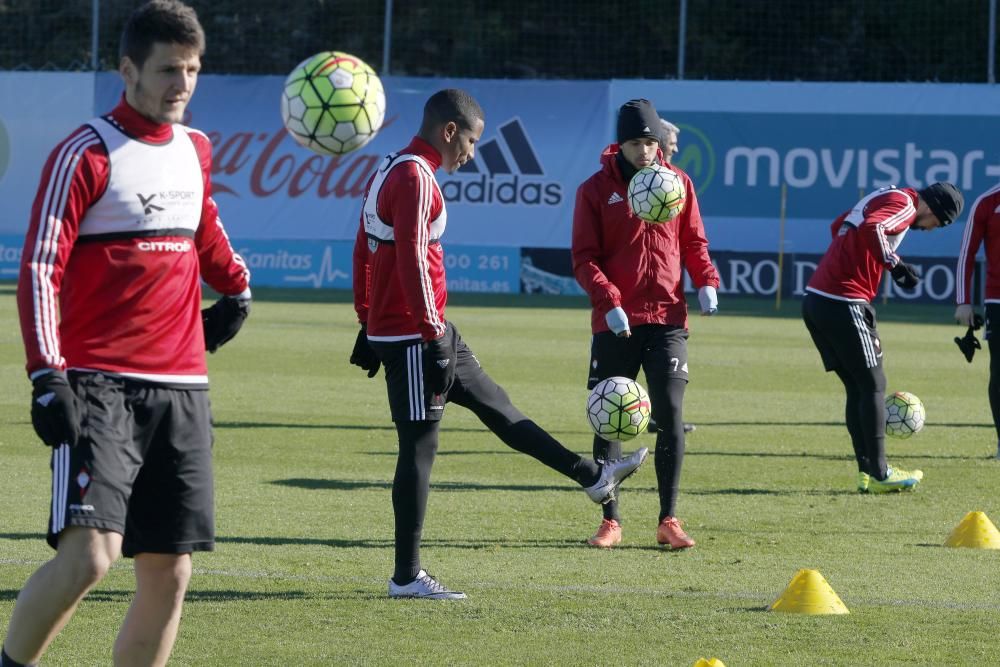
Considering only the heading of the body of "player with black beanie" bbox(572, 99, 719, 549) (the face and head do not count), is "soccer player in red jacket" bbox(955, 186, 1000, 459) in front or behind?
behind

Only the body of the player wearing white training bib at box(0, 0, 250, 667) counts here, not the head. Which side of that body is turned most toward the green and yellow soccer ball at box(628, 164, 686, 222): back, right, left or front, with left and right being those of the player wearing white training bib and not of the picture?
left

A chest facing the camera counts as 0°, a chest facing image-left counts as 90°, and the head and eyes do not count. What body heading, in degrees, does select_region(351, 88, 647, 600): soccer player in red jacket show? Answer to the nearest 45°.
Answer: approximately 270°

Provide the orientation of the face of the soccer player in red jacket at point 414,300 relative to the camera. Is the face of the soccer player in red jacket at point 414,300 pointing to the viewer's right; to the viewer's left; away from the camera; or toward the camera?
to the viewer's right

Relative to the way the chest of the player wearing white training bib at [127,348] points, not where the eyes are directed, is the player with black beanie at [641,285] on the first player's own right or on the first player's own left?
on the first player's own left

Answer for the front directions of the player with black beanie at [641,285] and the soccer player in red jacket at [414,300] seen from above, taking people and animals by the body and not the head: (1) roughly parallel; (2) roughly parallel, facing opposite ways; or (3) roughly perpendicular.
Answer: roughly perpendicular

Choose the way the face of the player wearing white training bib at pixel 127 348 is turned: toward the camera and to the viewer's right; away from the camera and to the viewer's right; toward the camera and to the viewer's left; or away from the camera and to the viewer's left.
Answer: toward the camera and to the viewer's right

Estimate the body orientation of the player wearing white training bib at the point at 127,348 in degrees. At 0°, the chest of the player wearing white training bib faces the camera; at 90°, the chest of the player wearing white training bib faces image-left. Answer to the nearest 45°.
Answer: approximately 315°
